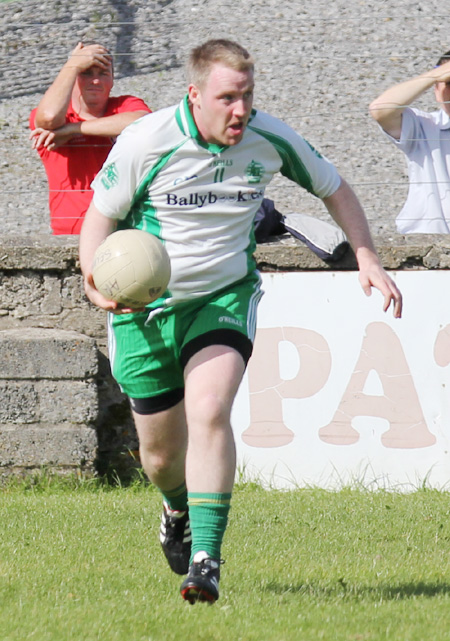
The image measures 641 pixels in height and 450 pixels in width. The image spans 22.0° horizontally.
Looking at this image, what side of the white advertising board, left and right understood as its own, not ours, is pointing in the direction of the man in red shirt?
right

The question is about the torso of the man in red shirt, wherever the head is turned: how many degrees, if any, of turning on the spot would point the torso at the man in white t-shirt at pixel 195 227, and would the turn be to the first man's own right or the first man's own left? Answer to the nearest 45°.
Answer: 0° — they already face them

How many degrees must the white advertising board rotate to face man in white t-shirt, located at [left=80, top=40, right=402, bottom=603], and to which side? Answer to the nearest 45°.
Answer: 0° — it already faces them

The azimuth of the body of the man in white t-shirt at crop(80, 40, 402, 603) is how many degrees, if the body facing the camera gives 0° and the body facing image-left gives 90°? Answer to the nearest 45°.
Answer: approximately 0°

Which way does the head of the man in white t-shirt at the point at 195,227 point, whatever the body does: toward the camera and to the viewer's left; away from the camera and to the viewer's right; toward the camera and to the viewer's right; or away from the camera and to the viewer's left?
toward the camera and to the viewer's right

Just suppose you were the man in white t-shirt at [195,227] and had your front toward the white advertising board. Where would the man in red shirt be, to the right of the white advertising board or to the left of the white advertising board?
left

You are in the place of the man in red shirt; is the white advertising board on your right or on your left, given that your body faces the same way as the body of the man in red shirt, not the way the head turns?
on your left

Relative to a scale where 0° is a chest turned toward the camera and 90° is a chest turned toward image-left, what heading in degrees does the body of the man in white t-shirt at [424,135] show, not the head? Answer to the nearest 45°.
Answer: approximately 0°

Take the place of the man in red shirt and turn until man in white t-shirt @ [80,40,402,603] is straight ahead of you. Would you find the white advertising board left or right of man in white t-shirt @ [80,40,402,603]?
left
